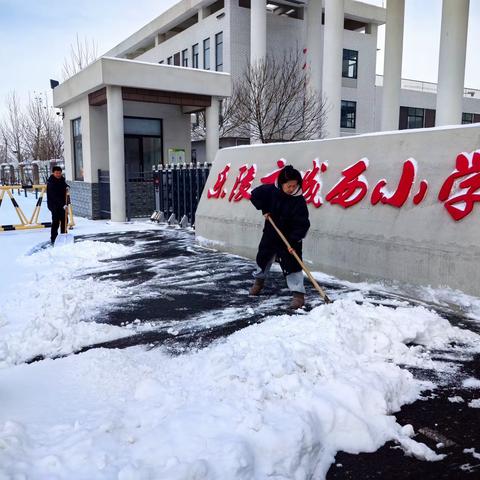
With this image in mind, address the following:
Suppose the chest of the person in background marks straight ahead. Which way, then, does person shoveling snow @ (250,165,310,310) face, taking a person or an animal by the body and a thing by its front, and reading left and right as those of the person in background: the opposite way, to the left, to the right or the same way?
the same way

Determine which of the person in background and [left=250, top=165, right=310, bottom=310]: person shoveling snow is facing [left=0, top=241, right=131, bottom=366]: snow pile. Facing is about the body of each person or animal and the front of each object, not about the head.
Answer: the person in background

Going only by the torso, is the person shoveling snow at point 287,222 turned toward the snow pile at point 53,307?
no

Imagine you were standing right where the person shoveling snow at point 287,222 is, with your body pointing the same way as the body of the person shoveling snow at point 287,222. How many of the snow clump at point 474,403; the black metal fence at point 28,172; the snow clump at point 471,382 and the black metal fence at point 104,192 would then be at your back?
2

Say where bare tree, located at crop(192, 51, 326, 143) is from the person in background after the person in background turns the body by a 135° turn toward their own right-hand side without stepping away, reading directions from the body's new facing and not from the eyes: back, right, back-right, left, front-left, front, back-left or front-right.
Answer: right

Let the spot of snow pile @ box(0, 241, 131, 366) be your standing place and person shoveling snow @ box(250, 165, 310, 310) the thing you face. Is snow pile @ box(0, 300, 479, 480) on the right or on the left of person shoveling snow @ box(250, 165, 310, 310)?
right

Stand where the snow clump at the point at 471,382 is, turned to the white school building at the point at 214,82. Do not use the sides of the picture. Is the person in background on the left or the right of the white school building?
left

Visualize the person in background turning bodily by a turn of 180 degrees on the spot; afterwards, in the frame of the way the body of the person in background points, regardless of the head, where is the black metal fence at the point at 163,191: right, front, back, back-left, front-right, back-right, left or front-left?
front-right

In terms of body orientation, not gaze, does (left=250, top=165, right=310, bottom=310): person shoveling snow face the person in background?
no

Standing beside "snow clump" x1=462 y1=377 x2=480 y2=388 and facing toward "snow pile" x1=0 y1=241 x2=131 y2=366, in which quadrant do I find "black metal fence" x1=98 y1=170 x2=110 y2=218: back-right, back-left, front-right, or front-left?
front-right

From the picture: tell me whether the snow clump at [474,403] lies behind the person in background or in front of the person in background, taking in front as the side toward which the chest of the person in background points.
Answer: in front

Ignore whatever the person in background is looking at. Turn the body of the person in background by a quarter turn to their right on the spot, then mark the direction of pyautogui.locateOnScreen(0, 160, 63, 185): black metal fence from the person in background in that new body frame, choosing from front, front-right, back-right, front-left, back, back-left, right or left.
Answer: right

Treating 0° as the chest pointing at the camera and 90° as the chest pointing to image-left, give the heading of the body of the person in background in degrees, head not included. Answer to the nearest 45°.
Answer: approximately 0°

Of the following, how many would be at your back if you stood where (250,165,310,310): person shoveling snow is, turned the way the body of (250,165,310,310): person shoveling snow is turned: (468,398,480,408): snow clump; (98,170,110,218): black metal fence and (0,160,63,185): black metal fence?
2

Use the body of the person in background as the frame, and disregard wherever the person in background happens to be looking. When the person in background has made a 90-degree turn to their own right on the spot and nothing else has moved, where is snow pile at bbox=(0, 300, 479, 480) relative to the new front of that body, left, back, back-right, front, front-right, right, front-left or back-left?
left

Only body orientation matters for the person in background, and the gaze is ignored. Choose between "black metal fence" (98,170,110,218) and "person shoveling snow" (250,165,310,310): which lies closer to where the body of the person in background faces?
the person shoveling snow

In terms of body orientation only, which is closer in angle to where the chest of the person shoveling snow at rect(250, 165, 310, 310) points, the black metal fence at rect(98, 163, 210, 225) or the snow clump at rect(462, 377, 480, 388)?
the snow clump

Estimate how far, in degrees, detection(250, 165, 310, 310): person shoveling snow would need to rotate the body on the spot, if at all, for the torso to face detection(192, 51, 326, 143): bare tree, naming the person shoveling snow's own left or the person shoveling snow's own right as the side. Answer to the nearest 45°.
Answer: approximately 135° to the person shoveling snow's own left

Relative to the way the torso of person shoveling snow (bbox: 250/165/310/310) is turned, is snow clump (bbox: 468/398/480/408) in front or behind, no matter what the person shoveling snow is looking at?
in front

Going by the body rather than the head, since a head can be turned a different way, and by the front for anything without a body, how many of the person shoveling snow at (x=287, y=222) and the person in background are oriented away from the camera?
0

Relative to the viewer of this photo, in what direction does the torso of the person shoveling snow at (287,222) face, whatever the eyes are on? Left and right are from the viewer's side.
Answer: facing the viewer and to the right of the viewer
